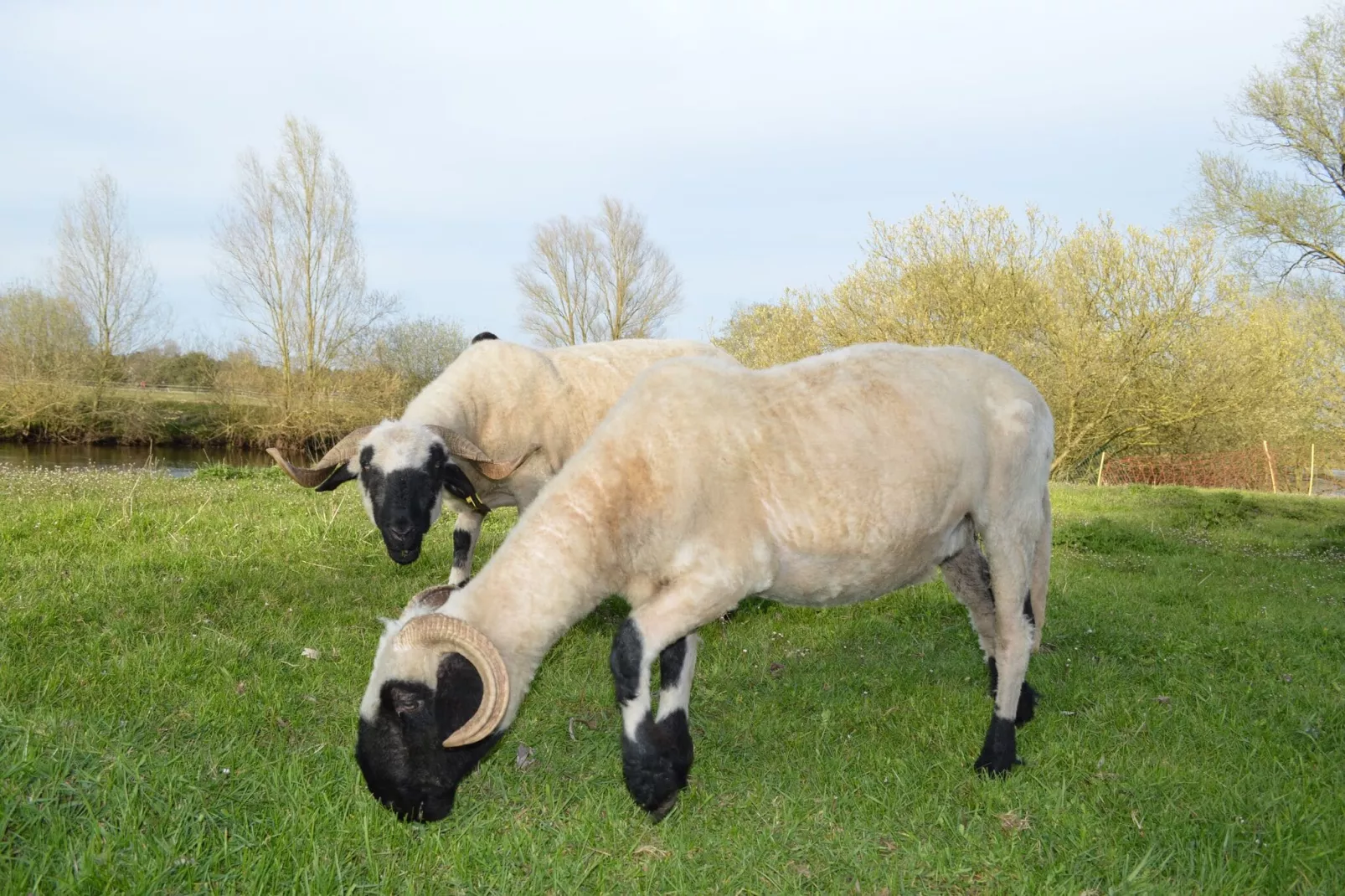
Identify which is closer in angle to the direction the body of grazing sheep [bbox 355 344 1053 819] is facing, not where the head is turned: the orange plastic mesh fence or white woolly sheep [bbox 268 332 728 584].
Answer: the white woolly sheep

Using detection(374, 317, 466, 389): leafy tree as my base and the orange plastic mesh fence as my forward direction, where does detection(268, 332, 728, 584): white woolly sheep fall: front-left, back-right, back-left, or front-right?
front-right

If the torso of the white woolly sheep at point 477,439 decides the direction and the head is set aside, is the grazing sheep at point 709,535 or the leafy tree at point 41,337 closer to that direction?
the grazing sheep

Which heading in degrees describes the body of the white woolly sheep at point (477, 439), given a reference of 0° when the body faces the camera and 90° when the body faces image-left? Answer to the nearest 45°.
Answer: approximately 45°

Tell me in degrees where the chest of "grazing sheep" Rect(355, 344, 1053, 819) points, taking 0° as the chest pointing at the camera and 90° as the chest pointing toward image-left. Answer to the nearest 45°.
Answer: approximately 90°

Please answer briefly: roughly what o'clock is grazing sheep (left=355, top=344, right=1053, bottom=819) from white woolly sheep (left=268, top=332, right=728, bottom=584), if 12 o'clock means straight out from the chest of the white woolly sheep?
The grazing sheep is roughly at 10 o'clock from the white woolly sheep.

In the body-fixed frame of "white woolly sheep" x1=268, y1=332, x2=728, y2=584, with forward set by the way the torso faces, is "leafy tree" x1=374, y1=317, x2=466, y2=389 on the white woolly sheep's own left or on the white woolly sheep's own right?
on the white woolly sheep's own right

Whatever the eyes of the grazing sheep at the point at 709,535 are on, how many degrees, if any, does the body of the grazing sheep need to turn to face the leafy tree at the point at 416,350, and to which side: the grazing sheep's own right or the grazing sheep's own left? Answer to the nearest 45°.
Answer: approximately 90° to the grazing sheep's own right

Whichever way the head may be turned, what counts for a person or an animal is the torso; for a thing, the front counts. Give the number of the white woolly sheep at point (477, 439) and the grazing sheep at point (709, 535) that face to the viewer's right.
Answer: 0

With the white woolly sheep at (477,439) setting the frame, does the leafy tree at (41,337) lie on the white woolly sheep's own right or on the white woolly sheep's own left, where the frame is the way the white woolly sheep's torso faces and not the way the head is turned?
on the white woolly sheep's own right
